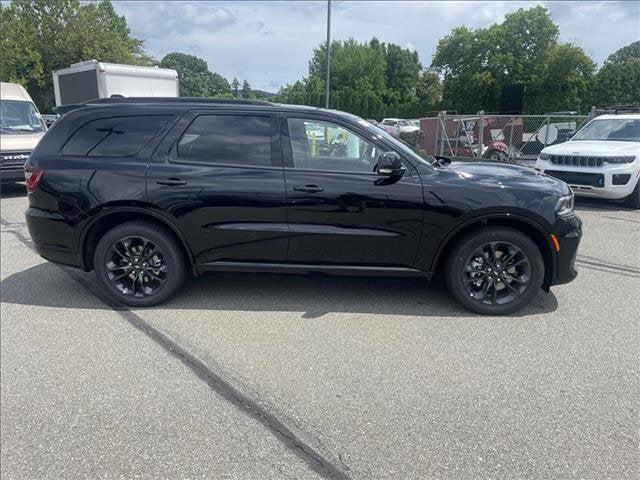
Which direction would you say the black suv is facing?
to the viewer's right

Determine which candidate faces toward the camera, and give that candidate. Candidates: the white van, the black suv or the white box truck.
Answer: the white van

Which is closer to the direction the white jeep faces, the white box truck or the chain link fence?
the white box truck

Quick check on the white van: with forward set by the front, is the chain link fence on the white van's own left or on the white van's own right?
on the white van's own left

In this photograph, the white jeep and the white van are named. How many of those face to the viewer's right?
0

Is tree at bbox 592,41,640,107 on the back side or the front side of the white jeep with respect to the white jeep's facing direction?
on the back side

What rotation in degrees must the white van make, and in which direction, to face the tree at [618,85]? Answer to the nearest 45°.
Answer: approximately 90° to its left

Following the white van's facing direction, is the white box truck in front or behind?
behind

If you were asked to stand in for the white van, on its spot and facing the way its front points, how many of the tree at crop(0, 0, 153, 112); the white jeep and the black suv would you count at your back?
1

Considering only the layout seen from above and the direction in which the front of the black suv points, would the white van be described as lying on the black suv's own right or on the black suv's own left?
on the black suv's own left

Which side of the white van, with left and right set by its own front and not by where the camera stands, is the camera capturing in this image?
front
